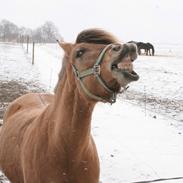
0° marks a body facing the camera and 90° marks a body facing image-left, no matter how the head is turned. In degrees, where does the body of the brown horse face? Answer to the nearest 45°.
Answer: approximately 315°
